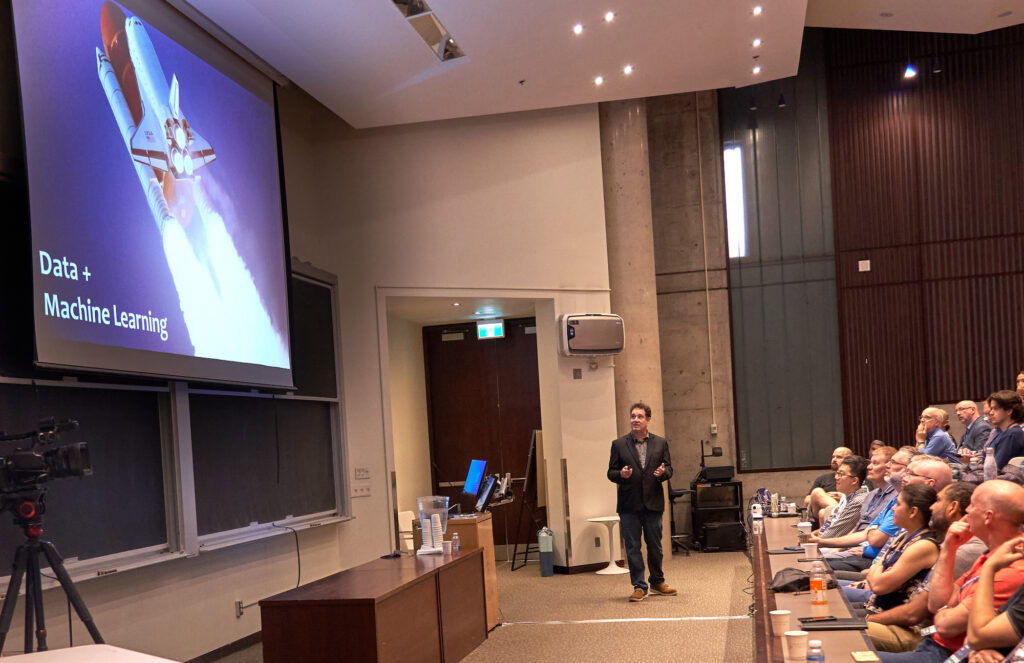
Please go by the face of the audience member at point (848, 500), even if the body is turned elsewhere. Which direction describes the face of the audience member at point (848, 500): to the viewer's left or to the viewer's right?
to the viewer's left

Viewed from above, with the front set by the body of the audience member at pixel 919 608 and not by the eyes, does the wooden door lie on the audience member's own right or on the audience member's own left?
on the audience member's own right

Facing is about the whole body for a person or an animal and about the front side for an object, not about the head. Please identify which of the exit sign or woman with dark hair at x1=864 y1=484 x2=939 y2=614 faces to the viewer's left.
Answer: the woman with dark hair

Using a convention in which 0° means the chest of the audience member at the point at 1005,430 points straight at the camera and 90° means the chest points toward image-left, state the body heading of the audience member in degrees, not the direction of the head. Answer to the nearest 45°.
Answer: approximately 90°

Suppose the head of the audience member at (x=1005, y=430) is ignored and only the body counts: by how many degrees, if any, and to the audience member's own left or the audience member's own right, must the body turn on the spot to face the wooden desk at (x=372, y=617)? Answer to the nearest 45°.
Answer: approximately 45° to the audience member's own left

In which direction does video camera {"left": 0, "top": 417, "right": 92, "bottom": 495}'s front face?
to the viewer's right

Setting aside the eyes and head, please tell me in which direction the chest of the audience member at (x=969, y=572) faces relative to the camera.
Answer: to the viewer's left

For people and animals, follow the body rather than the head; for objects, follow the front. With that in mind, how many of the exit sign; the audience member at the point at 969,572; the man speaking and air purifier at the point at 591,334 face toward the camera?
3

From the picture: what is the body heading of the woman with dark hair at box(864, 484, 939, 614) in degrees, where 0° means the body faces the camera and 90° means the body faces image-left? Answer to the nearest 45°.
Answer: approximately 90°
